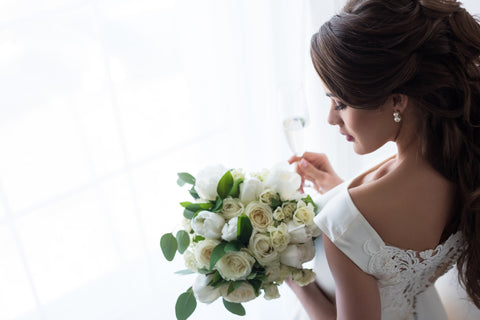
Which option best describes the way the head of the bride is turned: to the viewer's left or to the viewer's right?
to the viewer's left

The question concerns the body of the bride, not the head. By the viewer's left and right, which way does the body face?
facing away from the viewer and to the left of the viewer
